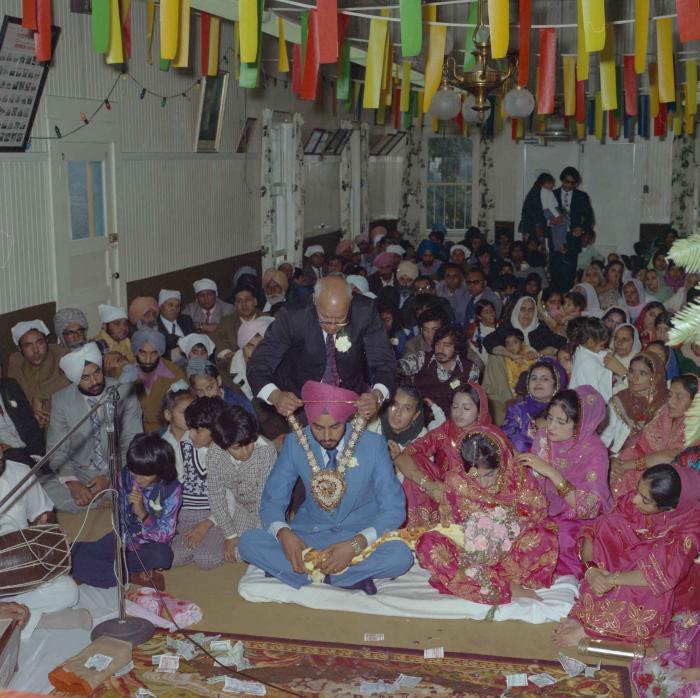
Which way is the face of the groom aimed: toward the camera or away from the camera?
toward the camera

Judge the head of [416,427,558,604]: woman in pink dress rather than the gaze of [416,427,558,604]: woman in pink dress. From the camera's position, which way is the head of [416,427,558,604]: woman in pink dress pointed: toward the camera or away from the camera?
toward the camera

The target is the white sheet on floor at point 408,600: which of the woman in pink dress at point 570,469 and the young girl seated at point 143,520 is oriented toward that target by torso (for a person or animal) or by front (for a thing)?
the woman in pink dress

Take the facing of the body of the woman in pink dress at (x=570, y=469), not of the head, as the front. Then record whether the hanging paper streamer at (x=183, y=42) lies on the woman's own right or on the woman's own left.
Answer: on the woman's own right

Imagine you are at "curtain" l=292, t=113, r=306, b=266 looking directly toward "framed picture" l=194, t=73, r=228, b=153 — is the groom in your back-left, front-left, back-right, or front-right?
front-left

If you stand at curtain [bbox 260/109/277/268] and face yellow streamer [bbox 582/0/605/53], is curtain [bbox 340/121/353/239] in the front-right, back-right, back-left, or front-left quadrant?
back-left

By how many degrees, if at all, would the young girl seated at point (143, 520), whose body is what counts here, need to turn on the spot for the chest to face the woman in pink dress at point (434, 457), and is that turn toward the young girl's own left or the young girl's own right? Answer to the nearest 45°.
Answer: approximately 135° to the young girl's own left

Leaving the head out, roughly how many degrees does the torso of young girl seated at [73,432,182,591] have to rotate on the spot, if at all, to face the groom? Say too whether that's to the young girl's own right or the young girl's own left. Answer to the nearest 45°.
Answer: approximately 135° to the young girl's own left

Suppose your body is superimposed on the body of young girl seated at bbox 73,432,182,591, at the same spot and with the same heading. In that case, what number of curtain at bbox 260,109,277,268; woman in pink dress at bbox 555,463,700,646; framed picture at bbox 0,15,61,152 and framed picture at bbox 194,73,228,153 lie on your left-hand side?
1

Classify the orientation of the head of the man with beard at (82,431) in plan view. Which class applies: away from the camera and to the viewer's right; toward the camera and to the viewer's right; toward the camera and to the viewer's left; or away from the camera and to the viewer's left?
toward the camera and to the viewer's right

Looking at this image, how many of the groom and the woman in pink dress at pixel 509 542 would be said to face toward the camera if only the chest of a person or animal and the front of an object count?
2

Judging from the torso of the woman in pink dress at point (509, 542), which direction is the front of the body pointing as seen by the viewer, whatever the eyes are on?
toward the camera

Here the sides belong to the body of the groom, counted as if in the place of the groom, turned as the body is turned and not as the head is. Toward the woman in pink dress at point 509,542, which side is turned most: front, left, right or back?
left

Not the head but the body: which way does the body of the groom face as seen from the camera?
toward the camera
